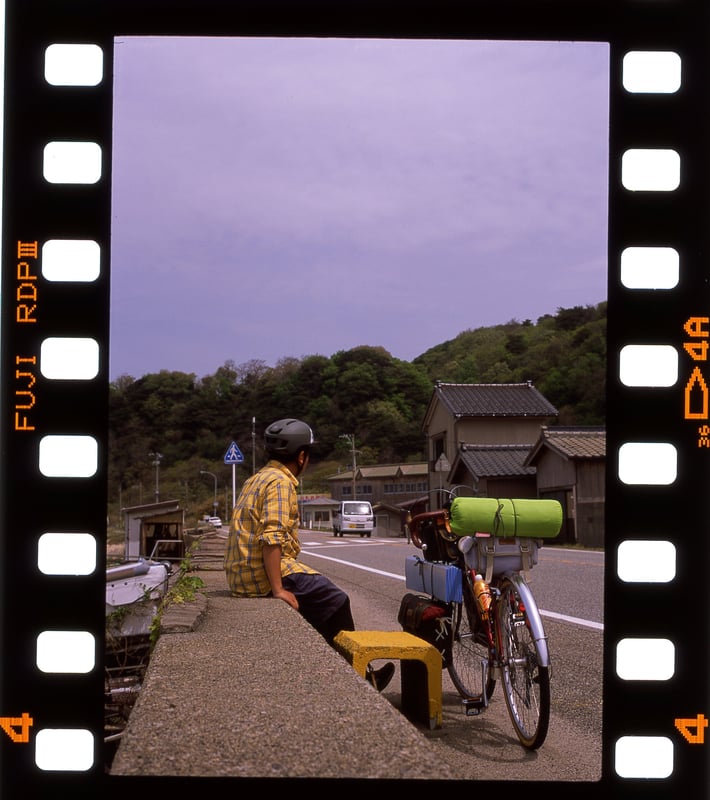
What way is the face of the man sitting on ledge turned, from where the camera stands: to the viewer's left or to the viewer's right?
to the viewer's right

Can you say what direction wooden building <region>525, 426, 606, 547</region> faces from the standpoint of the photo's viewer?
facing the viewer and to the left of the viewer

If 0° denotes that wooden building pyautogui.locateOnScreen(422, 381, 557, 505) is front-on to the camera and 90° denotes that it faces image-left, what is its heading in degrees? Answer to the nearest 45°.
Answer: approximately 45°

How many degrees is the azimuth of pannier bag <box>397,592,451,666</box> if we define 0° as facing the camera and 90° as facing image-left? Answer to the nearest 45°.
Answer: approximately 45°

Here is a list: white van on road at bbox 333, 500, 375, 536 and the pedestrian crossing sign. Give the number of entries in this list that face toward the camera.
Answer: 2

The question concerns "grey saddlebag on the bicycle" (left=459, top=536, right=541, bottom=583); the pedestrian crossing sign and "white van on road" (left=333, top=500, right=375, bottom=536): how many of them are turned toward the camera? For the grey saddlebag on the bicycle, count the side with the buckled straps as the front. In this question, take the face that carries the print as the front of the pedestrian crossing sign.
3
